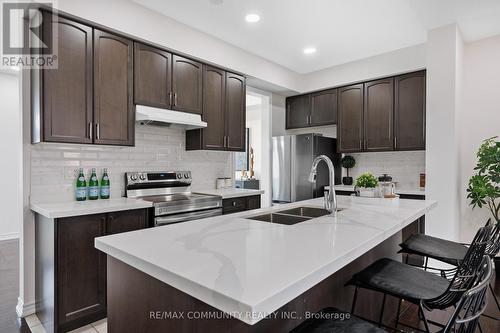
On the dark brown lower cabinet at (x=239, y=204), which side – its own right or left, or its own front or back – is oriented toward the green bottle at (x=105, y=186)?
right

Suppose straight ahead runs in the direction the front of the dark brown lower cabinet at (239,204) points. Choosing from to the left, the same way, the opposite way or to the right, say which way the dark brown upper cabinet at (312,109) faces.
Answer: to the right

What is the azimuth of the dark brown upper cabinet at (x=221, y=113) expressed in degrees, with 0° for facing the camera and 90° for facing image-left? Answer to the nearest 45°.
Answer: approximately 315°

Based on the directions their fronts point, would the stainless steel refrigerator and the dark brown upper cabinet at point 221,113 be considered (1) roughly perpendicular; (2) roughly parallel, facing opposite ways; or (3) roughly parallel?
roughly perpendicular

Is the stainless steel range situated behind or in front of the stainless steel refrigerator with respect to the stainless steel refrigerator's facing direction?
in front

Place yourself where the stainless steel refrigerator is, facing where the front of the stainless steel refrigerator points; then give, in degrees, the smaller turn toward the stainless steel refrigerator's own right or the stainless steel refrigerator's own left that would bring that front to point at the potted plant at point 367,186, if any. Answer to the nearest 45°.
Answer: approximately 45° to the stainless steel refrigerator's own left

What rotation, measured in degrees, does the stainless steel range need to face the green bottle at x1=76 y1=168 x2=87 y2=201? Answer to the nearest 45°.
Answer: approximately 135° to its right

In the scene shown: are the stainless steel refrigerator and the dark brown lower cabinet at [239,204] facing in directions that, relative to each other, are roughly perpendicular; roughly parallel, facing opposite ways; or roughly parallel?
roughly perpendicular

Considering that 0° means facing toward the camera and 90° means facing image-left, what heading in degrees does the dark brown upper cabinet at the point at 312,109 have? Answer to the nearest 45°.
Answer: approximately 45°

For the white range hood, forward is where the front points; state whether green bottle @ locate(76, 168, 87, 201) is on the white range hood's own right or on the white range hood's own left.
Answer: on the white range hood's own right
